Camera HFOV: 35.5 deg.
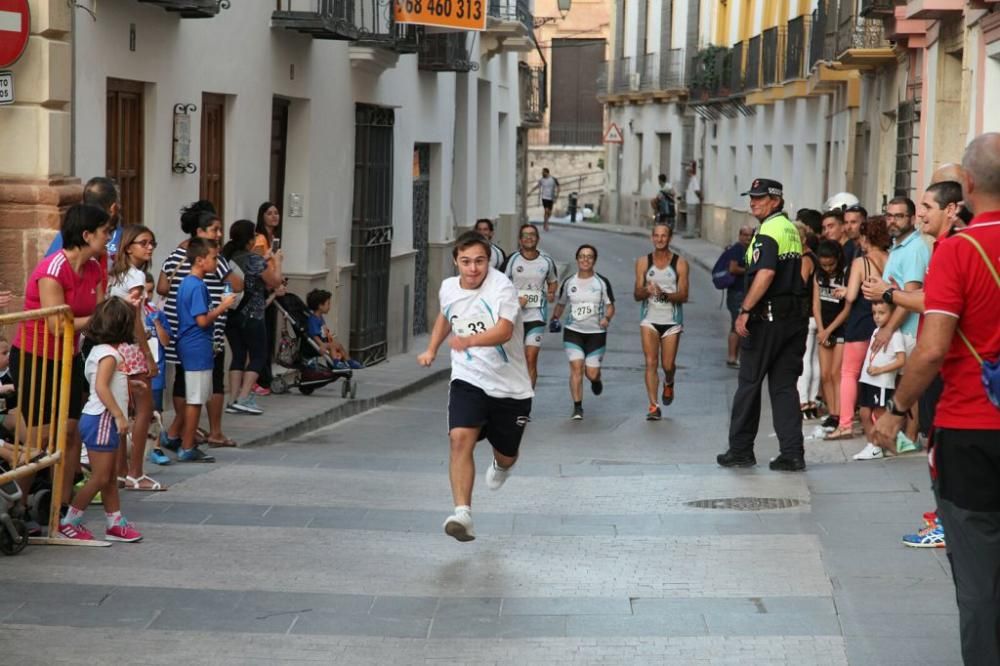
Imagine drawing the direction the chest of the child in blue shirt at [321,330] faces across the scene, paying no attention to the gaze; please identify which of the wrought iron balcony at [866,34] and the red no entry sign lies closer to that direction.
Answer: the wrought iron balcony

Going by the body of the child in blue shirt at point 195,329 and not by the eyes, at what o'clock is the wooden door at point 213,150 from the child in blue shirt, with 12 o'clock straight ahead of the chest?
The wooden door is roughly at 9 o'clock from the child in blue shirt.

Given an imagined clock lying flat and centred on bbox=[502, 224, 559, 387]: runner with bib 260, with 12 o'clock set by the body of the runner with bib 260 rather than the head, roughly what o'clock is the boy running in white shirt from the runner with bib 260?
The boy running in white shirt is roughly at 12 o'clock from the runner with bib 260.

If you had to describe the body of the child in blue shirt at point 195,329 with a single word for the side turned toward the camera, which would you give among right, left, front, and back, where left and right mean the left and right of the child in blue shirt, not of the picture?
right

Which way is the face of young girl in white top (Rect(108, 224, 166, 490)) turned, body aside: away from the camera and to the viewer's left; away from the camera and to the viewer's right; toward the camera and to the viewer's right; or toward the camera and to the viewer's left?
toward the camera and to the viewer's right

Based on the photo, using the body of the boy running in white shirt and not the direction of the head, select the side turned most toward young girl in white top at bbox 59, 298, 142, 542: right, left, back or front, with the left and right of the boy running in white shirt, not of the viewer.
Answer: right

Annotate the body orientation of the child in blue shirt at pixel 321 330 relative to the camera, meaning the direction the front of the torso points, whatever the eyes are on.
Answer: to the viewer's right

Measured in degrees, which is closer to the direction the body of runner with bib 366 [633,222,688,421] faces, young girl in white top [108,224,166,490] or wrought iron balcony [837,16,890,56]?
the young girl in white top

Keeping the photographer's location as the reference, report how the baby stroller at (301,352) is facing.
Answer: facing to the right of the viewer

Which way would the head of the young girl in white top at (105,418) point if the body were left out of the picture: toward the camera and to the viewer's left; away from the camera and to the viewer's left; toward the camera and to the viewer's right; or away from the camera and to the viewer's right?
away from the camera and to the viewer's right

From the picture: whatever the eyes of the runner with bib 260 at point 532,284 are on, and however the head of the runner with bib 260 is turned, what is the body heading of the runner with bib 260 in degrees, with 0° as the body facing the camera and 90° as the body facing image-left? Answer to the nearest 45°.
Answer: approximately 0°

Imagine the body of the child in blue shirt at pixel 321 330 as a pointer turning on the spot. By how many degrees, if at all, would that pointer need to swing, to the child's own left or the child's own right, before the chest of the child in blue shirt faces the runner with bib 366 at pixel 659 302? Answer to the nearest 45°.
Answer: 0° — they already face them

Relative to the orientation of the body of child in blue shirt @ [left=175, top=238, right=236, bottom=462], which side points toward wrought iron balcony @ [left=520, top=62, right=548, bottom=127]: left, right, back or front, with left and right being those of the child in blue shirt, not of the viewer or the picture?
left

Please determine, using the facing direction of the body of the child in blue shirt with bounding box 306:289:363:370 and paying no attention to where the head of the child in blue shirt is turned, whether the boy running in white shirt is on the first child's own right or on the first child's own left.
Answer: on the first child's own right
